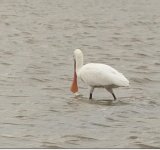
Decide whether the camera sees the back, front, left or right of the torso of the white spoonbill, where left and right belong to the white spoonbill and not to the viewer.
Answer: left
